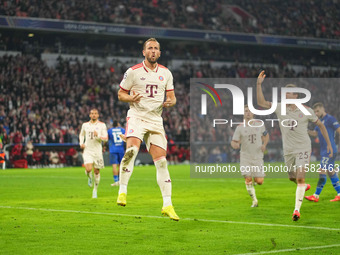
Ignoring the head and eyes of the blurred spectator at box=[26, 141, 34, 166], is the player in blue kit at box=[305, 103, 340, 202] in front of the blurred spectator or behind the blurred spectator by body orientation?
in front

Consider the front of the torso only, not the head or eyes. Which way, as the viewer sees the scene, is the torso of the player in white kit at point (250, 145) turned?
toward the camera

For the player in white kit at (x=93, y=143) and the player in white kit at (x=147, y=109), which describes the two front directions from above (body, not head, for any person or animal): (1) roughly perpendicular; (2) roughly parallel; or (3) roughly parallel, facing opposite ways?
roughly parallel

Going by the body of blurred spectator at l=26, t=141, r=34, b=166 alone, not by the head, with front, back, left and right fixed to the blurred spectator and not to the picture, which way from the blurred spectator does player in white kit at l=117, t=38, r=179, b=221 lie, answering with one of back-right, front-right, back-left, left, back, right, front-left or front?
front

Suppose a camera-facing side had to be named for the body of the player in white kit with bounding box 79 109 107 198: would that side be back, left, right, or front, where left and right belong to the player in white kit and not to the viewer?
front

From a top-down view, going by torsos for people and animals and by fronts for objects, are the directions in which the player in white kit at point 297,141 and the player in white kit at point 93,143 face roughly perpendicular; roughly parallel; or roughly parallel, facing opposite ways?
roughly parallel

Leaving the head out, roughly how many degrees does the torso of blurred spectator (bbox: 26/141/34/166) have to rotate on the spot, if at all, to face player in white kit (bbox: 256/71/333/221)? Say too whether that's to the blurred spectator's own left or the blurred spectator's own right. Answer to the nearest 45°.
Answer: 0° — they already face them

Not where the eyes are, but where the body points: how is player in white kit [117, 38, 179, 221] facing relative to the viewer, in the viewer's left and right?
facing the viewer

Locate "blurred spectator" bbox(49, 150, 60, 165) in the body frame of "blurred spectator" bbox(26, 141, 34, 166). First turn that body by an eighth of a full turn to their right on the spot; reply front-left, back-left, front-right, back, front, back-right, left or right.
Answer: back

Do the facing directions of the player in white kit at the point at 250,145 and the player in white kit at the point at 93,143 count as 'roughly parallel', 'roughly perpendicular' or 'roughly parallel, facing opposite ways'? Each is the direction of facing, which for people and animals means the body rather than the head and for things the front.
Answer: roughly parallel

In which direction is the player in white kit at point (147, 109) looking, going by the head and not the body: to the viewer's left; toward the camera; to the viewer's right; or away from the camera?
toward the camera

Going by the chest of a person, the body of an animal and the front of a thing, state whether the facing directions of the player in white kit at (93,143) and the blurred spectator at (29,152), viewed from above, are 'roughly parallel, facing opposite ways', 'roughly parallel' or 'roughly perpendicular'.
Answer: roughly parallel

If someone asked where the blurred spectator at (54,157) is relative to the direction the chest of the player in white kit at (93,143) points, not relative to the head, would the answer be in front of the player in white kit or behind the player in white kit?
behind
